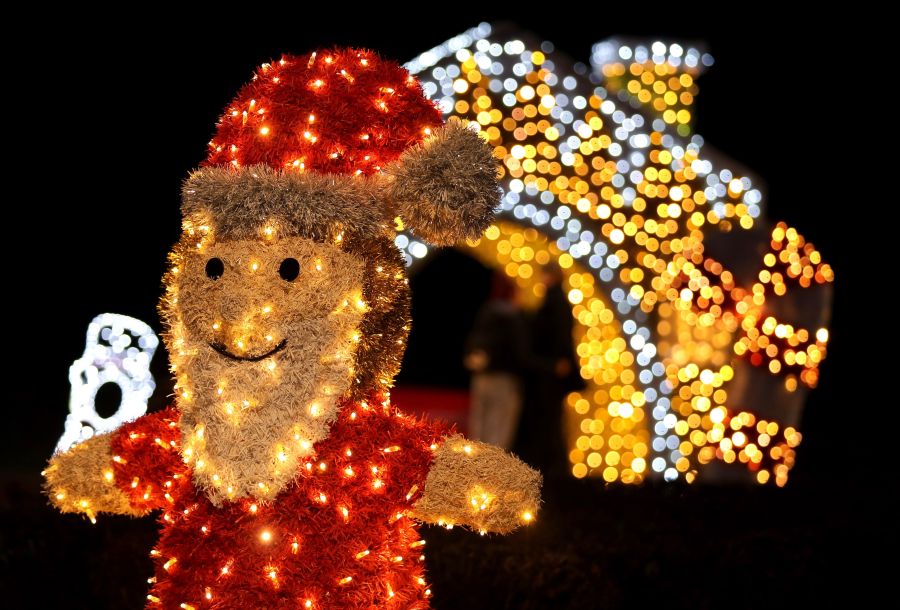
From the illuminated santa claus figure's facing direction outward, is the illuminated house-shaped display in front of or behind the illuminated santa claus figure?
behind

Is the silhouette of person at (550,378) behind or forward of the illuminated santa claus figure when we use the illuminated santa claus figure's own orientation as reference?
behind

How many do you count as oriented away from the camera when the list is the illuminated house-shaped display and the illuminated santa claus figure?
0

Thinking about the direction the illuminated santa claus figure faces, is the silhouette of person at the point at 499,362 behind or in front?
behind

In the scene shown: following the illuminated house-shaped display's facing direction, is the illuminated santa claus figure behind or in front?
in front

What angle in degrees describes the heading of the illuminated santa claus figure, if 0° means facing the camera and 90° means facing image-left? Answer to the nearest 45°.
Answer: approximately 45°
